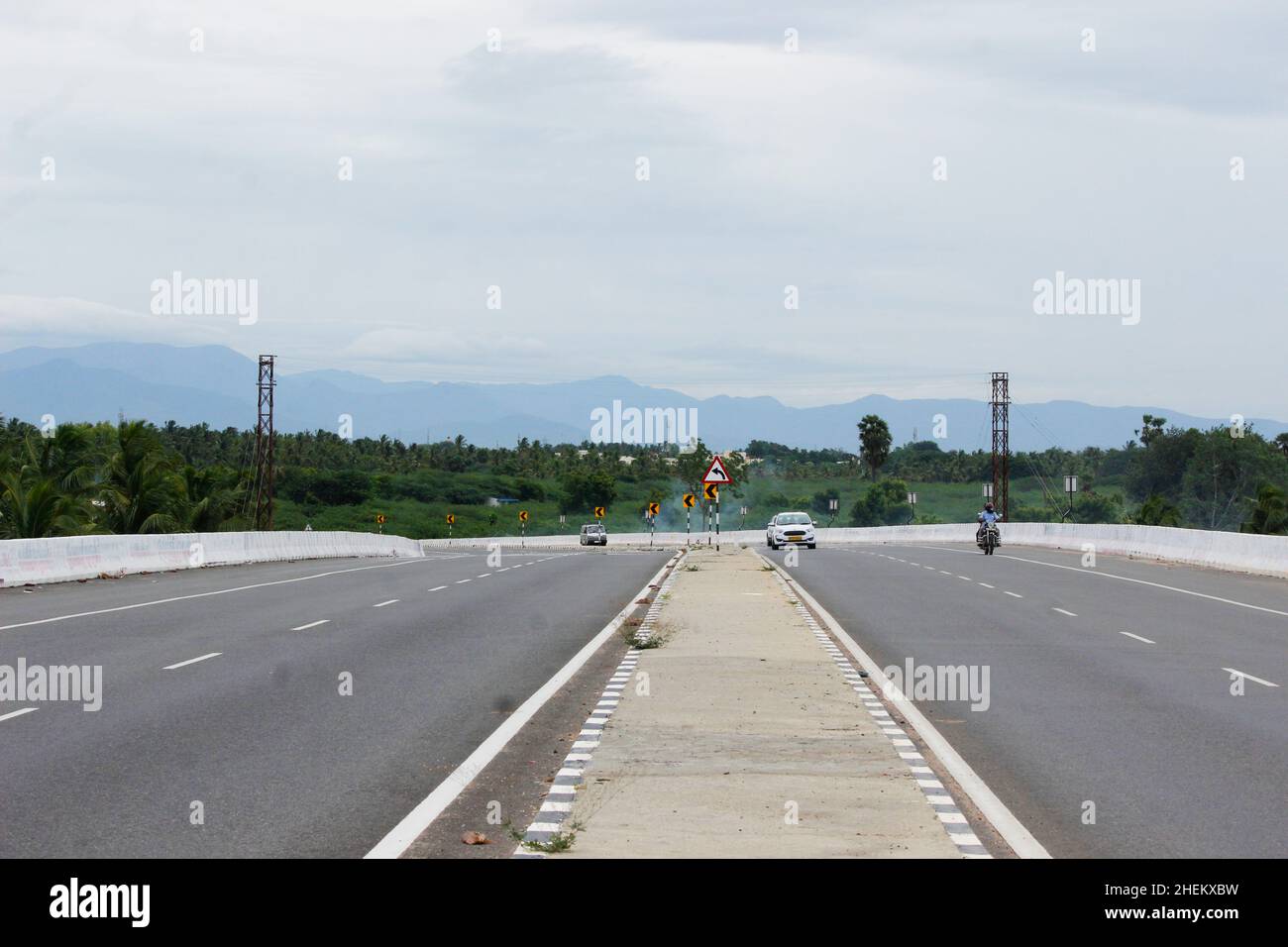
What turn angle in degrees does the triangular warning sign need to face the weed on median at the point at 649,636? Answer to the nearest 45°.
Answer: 0° — it already faces it

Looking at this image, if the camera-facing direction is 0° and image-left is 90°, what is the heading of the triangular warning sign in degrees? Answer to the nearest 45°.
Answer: approximately 0°

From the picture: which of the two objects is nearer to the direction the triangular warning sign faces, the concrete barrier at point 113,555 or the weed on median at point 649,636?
the weed on median

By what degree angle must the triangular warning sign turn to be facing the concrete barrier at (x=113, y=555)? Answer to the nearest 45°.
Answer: approximately 45° to its right

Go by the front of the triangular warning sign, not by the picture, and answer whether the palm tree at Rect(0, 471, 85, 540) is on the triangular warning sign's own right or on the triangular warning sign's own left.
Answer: on the triangular warning sign's own right
